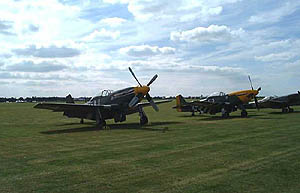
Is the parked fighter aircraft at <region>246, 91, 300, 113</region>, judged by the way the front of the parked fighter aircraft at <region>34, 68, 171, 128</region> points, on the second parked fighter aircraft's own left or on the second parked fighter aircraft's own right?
on the second parked fighter aircraft's own left

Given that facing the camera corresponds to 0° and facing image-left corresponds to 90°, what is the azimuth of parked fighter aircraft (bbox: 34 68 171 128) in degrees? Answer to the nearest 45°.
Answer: approximately 315°
